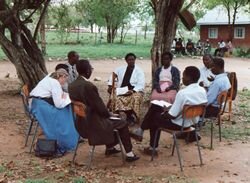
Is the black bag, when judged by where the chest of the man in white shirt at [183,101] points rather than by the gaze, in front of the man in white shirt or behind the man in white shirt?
in front

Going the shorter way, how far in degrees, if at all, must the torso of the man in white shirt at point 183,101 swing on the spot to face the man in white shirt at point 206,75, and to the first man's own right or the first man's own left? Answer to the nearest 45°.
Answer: approximately 45° to the first man's own right

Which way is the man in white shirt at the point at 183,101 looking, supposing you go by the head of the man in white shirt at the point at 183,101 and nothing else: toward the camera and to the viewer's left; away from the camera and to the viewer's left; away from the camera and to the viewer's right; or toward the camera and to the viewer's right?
away from the camera and to the viewer's left

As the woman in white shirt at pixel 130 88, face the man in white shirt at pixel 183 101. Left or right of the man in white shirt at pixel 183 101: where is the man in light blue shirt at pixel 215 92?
left

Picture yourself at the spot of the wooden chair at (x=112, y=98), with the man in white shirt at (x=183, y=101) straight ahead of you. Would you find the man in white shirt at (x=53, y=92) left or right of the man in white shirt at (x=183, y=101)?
right

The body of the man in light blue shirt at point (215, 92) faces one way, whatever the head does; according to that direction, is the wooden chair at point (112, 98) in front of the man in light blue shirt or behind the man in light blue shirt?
in front

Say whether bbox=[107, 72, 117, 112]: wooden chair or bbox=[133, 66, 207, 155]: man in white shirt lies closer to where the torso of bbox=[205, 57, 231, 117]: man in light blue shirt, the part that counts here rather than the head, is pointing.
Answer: the wooden chair

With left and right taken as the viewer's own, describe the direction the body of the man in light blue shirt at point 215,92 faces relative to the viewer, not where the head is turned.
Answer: facing to the left of the viewer

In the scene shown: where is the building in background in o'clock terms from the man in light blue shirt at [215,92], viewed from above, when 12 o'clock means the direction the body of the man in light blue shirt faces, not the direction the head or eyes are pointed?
The building in background is roughly at 3 o'clock from the man in light blue shirt.

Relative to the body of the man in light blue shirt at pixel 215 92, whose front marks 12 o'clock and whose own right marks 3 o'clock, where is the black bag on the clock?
The black bag is roughly at 11 o'clock from the man in light blue shirt.

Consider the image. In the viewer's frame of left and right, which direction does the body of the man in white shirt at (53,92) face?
facing to the right of the viewer

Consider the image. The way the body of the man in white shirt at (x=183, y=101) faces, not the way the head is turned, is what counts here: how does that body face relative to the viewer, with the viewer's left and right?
facing away from the viewer and to the left of the viewer

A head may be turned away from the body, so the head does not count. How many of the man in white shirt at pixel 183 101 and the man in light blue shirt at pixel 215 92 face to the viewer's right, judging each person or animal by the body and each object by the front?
0

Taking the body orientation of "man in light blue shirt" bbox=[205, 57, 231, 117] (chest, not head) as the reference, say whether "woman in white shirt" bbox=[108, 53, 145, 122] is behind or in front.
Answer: in front

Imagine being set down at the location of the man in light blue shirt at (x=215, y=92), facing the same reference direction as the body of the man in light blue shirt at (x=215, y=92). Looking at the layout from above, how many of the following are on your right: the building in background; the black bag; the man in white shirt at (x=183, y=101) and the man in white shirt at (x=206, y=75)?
2

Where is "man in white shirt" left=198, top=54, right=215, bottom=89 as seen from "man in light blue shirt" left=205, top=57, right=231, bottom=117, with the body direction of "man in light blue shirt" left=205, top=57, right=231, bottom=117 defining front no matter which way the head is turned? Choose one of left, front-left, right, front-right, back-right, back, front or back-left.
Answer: right

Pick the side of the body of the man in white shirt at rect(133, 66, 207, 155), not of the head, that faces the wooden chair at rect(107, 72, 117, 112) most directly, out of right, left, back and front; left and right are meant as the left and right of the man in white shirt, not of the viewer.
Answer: front
